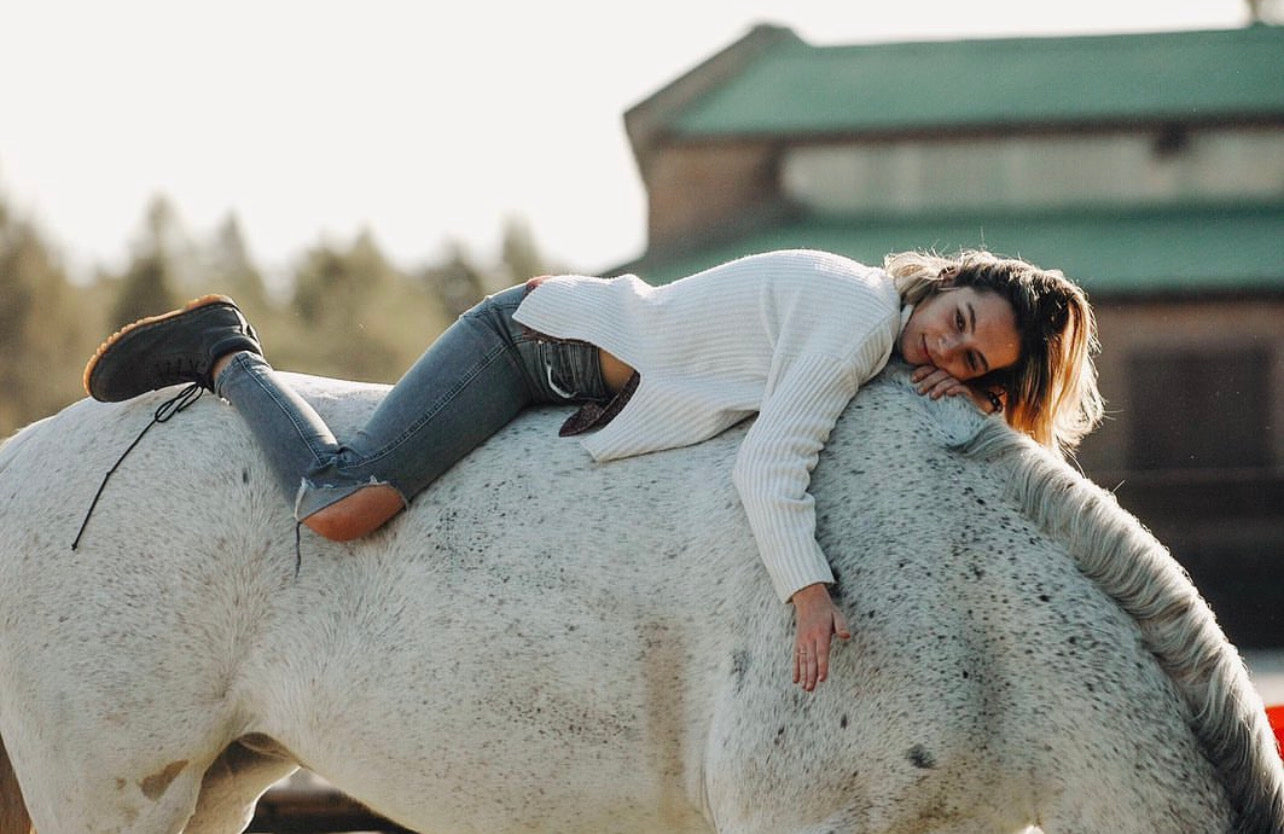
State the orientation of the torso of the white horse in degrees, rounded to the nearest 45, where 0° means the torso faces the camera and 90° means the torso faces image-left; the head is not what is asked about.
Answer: approximately 270°
